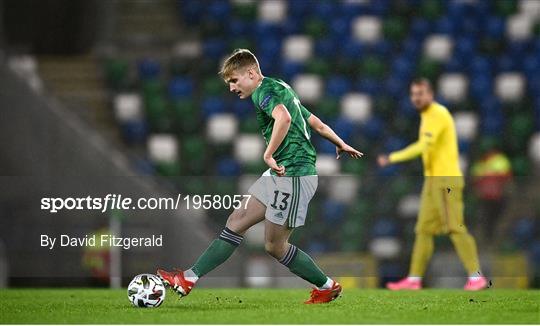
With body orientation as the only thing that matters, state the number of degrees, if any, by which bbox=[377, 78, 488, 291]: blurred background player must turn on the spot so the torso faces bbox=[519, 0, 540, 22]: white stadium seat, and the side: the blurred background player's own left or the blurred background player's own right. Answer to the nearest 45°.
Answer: approximately 90° to the blurred background player's own right

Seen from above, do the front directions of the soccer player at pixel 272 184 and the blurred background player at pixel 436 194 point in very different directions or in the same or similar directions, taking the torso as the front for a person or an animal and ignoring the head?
same or similar directions

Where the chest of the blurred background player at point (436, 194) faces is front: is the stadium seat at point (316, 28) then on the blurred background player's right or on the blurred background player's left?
on the blurred background player's right

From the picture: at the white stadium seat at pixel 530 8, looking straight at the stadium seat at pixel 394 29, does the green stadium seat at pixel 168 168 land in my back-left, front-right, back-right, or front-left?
front-left

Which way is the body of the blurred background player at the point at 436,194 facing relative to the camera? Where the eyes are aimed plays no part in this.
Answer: to the viewer's left

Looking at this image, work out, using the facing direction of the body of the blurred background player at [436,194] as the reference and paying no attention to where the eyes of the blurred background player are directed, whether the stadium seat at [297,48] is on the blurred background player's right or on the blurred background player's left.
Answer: on the blurred background player's right

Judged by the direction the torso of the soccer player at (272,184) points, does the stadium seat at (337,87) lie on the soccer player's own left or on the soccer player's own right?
on the soccer player's own right

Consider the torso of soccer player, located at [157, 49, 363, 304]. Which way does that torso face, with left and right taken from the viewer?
facing to the left of the viewer

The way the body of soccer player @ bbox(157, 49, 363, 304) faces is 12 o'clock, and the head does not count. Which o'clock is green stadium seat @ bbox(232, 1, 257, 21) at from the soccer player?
The green stadium seat is roughly at 3 o'clock from the soccer player.

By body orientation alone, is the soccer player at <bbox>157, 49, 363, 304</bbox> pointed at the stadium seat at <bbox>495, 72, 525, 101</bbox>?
no

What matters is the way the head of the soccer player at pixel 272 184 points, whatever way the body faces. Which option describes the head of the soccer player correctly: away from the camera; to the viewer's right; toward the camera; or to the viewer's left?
to the viewer's left

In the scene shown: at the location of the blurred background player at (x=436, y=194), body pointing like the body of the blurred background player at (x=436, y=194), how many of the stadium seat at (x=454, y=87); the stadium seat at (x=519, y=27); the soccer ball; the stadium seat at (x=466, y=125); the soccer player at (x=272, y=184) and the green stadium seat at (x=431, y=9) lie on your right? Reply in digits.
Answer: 4

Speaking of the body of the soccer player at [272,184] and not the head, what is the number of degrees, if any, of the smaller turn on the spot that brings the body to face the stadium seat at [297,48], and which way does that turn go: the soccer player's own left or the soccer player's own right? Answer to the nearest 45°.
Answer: approximately 90° to the soccer player's own right
